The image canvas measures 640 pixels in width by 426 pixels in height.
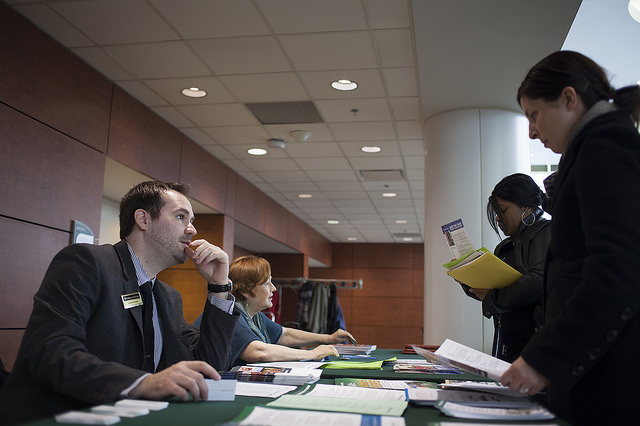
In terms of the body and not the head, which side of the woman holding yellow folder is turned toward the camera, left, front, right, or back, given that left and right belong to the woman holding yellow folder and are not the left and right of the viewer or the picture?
left

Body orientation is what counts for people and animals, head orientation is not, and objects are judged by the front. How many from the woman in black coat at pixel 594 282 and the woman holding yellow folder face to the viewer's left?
2

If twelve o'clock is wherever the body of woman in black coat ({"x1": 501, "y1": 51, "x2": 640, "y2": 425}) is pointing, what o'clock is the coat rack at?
The coat rack is roughly at 2 o'clock from the woman in black coat.

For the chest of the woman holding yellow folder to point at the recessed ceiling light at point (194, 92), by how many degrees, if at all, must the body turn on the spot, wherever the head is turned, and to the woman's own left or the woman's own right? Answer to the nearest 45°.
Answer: approximately 45° to the woman's own right

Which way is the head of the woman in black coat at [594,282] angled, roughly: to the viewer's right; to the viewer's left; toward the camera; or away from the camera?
to the viewer's left

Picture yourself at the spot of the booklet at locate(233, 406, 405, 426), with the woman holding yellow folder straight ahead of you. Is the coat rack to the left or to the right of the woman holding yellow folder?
left

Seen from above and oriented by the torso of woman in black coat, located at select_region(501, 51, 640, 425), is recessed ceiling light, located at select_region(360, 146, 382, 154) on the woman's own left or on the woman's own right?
on the woman's own right

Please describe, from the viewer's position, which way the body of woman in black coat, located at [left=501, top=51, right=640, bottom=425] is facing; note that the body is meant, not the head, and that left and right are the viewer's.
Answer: facing to the left of the viewer

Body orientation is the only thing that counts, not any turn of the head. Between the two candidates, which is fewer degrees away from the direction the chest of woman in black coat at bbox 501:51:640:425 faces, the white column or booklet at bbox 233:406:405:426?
the booklet

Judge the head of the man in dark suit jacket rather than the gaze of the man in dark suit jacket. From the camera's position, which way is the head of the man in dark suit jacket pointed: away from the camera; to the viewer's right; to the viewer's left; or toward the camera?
to the viewer's right

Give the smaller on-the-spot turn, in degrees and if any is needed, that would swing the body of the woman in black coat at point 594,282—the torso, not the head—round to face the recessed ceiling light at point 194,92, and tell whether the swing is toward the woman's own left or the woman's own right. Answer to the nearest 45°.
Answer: approximately 45° to the woman's own right
